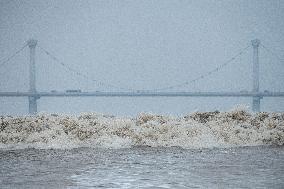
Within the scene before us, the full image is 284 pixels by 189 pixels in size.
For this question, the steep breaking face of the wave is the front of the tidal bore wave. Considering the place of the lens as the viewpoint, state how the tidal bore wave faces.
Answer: facing the viewer
